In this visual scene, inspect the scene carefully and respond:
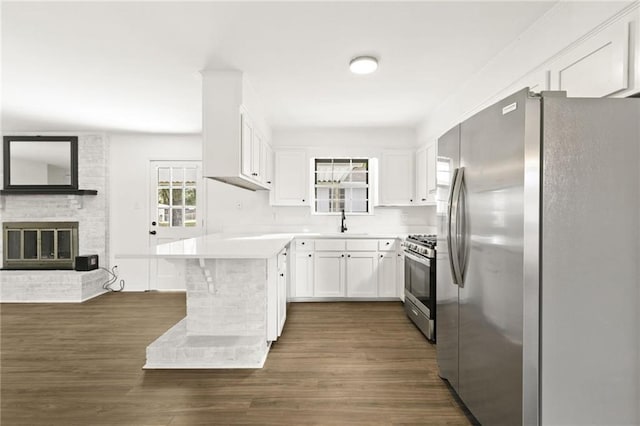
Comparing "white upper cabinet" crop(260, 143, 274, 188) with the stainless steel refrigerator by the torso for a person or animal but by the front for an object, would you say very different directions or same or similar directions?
very different directions

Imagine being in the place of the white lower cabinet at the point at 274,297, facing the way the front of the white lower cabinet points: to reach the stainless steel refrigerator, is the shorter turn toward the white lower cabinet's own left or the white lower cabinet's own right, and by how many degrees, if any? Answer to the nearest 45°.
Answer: approximately 45° to the white lower cabinet's own right

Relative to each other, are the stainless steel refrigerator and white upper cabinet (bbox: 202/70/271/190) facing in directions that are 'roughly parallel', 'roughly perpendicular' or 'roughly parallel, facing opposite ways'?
roughly parallel, facing opposite ways

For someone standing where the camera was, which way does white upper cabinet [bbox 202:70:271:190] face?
facing to the right of the viewer

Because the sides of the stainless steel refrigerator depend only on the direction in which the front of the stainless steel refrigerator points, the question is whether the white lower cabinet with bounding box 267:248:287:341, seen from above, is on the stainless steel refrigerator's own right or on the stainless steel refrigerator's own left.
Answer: on the stainless steel refrigerator's own right

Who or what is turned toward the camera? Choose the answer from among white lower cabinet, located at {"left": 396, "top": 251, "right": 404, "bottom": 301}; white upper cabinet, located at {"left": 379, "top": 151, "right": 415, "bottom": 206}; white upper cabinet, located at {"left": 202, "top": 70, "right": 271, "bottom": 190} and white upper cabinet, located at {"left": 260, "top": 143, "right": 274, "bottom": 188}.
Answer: white upper cabinet, located at {"left": 379, "top": 151, "right": 415, "bottom": 206}

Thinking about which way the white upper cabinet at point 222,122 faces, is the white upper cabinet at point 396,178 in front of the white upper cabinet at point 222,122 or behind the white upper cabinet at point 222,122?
in front

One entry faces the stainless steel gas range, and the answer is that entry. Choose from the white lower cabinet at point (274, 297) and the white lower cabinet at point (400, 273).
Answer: the white lower cabinet at point (274, 297)

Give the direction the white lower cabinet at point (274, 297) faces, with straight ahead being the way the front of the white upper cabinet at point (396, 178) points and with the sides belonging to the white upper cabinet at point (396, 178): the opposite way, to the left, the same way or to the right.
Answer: to the left

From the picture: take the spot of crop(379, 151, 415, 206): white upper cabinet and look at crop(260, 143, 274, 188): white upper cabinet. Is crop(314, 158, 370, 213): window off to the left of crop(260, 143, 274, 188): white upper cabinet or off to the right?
right

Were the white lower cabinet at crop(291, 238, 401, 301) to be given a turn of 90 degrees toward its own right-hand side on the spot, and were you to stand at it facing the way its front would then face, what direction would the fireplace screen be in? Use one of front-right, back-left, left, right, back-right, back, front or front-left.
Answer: front

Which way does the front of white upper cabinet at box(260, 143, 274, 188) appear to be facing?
to the viewer's right

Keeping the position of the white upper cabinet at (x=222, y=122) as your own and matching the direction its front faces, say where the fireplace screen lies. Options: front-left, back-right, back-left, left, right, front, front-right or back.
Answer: back-left

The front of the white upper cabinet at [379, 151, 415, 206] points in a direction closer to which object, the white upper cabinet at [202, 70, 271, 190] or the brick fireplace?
the white upper cabinet

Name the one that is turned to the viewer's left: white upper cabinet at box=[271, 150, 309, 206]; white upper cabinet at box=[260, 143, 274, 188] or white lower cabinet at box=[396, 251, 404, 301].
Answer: the white lower cabinet
